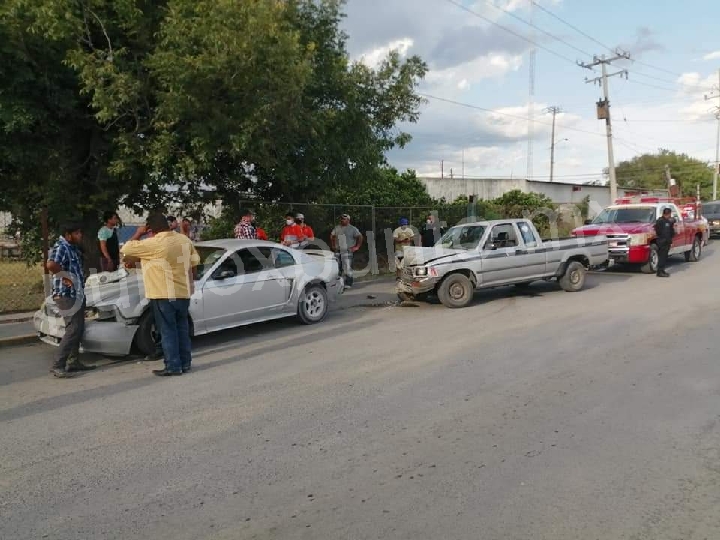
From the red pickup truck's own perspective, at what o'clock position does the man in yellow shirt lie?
The man in yellow shirt is roughly at 11 o'clock from the red pickup truck.

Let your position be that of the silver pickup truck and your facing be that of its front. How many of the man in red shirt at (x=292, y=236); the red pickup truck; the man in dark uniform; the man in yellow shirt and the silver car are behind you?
2

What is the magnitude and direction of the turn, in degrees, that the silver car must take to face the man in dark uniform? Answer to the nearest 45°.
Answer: approximately 135° to its left

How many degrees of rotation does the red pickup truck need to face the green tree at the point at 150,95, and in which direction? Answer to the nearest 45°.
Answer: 0° — it already faces it

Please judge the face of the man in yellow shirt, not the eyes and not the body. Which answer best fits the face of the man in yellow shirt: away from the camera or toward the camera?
away from the camera

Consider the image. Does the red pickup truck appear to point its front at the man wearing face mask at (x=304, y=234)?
yes

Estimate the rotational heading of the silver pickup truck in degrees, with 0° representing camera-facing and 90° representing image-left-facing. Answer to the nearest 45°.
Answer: approximately 45°

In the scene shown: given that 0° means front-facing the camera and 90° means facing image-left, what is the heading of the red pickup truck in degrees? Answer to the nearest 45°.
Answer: approximately 45°

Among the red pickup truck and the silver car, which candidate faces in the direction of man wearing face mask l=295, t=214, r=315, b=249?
the red pickup truck

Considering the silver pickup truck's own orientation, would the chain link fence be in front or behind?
in front

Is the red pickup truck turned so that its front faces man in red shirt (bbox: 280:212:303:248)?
yes

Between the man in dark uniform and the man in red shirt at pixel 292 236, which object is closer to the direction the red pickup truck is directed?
the man in red shirt
